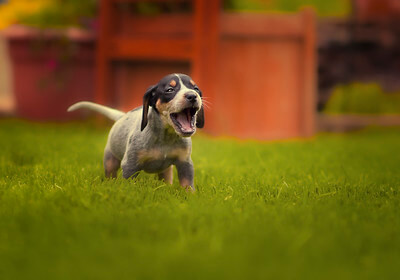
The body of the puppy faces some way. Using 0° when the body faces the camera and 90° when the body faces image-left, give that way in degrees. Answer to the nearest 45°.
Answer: approximately 315°

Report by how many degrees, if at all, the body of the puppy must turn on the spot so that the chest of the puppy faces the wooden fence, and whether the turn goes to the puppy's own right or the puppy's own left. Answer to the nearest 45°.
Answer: approximately 135° to the puppy's own left
